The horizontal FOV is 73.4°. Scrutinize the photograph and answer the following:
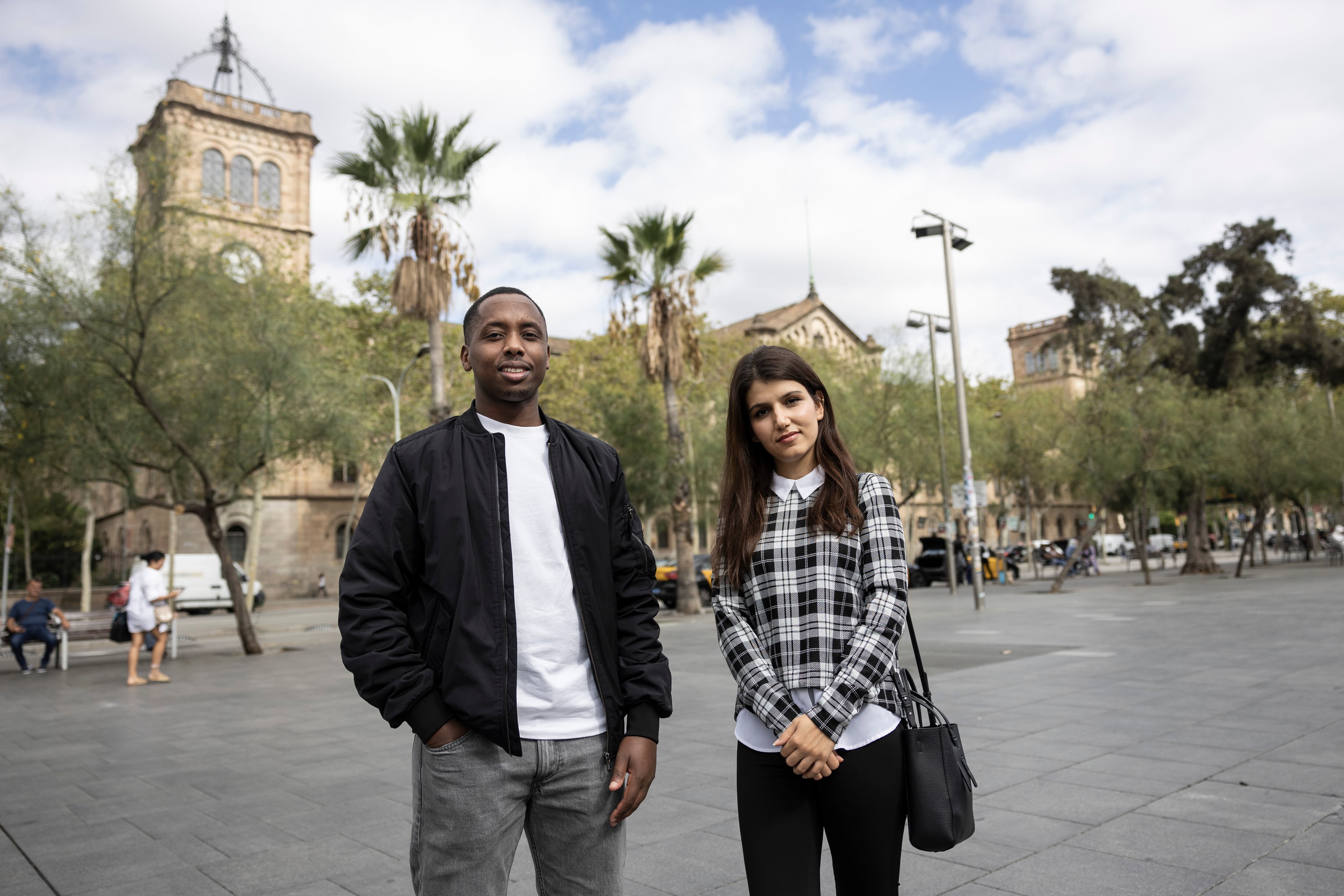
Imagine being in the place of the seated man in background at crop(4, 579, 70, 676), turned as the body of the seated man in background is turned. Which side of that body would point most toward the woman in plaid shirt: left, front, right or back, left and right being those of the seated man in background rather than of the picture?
front

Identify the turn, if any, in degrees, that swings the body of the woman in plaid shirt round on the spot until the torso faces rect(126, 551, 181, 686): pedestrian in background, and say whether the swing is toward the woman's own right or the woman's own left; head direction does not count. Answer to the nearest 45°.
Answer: approximately 135° to the woman's own right

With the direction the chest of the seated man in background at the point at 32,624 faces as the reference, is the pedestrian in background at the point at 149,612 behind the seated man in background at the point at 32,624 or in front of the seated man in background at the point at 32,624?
in front

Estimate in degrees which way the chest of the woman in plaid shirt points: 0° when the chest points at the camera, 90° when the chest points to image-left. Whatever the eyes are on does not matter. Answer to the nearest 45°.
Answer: approximately 0°

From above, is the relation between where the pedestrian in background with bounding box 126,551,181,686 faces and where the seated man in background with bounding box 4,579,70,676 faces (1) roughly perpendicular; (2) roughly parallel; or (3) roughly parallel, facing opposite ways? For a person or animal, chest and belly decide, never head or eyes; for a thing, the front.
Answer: roughly perpendicular

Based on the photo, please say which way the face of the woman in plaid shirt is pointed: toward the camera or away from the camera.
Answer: toward the camera

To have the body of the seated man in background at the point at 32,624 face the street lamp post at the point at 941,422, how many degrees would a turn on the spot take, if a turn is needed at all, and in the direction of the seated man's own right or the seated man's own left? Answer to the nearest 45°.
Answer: approximately 90° to the seated man's own left

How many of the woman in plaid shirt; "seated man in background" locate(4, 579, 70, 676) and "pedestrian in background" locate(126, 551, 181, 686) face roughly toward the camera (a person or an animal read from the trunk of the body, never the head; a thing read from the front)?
2

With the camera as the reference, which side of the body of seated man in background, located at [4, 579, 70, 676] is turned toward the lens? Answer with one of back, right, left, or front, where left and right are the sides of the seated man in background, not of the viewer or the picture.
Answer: front

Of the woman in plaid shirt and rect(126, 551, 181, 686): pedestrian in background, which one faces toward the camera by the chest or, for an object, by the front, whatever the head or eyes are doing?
the woman in plaid shirt

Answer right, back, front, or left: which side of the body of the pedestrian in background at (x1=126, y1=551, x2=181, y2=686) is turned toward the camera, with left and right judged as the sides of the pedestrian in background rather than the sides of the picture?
right

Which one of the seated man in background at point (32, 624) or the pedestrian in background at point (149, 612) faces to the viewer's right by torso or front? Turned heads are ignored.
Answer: the pedestrian in background at point (149, 612)

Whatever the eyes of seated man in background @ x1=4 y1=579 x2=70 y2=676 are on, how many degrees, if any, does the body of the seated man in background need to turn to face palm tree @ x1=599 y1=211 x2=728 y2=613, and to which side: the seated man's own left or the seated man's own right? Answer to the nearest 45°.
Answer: approximately 90° to the seated man's own left

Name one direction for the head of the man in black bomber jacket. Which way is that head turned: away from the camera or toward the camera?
toward the camera
